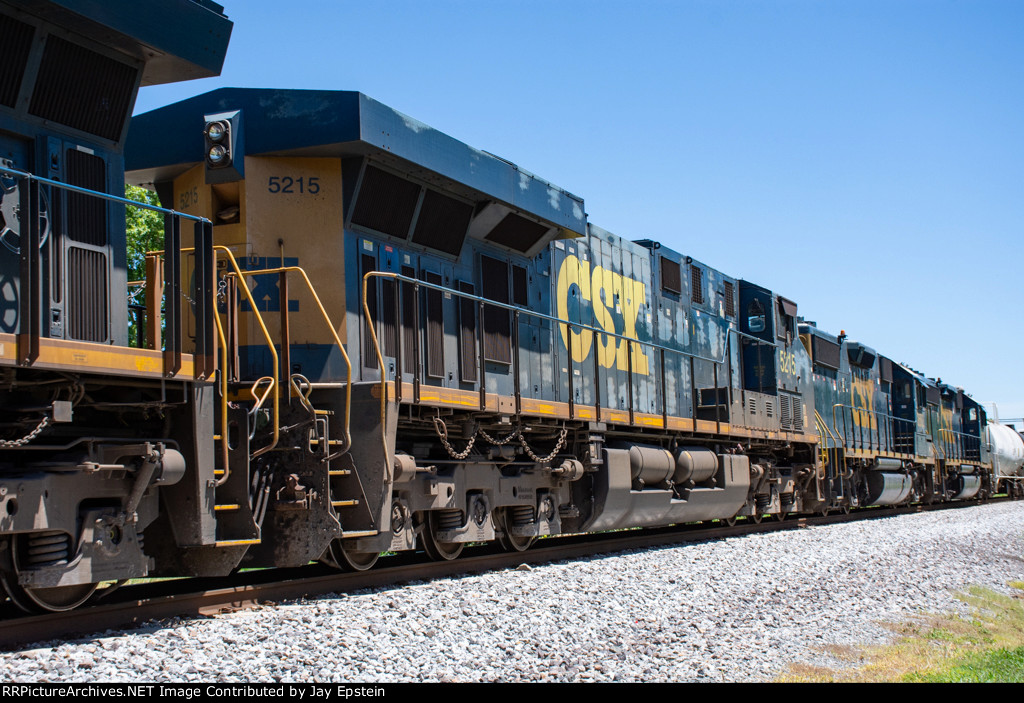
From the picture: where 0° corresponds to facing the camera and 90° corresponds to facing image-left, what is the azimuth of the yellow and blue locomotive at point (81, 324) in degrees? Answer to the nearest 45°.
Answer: approximately 45°
